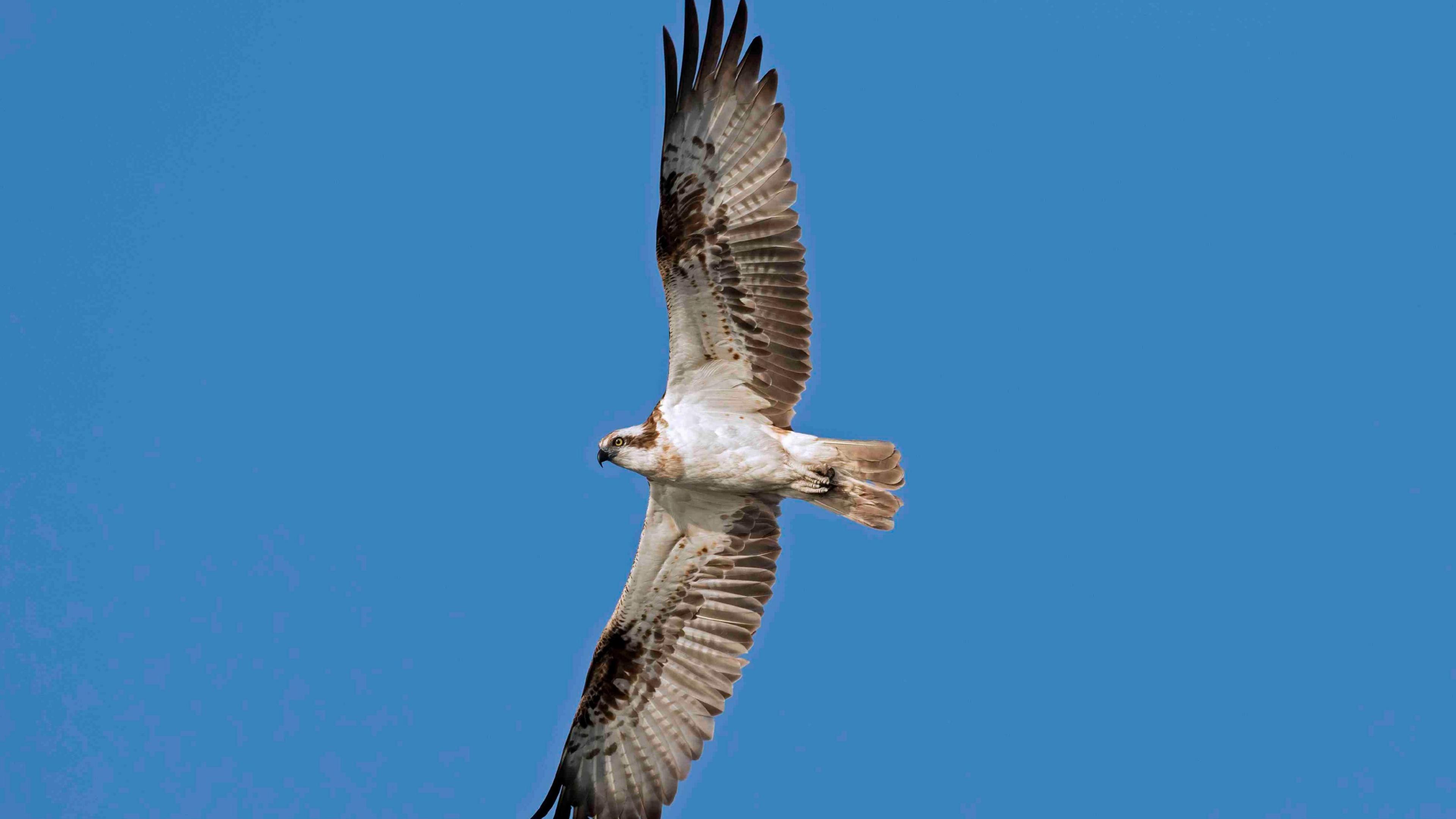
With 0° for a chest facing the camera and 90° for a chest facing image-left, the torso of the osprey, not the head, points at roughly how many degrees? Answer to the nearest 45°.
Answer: approximately 90°
